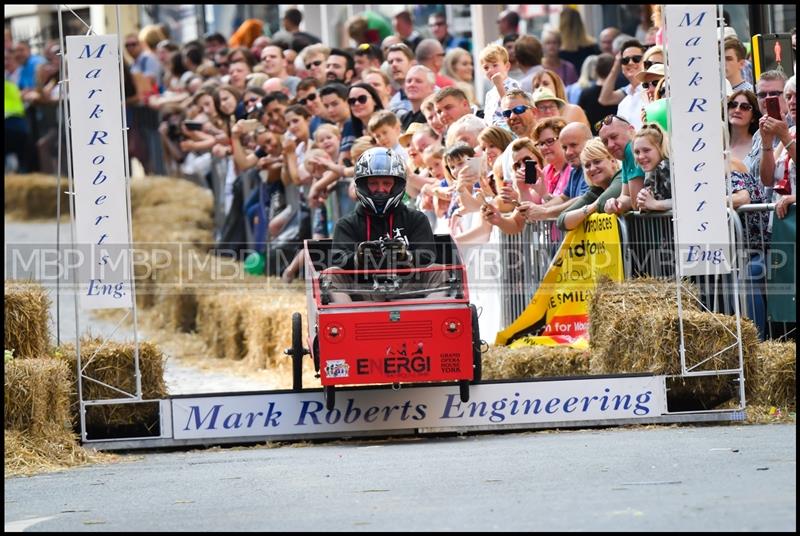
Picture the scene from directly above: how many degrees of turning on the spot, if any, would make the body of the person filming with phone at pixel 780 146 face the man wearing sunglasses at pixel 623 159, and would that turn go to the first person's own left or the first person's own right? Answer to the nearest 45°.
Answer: approximately 45° to the first person's own right

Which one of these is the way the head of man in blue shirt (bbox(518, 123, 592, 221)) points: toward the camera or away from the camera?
toward the camera

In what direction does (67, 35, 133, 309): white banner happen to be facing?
toward the camera

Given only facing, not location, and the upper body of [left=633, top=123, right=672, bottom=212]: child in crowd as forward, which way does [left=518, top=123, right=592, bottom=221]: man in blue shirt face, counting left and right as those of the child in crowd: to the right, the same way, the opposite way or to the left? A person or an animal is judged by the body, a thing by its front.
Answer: the same way

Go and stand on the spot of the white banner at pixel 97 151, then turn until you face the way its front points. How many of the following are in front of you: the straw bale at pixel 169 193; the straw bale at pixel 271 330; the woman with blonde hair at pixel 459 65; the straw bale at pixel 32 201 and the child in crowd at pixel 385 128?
0

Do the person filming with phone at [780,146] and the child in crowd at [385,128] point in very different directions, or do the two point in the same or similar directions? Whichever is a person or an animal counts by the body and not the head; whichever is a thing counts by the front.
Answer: same or similar directions

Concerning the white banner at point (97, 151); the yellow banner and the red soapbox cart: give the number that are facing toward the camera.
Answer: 3

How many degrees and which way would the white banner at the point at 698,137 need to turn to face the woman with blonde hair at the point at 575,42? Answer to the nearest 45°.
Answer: approximately 180°

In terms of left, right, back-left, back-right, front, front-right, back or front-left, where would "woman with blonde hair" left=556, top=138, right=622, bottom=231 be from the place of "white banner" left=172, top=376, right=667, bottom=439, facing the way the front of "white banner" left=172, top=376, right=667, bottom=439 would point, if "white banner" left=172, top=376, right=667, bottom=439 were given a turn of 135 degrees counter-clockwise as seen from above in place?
front

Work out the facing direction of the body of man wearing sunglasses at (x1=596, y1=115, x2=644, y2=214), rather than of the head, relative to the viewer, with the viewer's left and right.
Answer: facing the viewer and to the left of the viewer

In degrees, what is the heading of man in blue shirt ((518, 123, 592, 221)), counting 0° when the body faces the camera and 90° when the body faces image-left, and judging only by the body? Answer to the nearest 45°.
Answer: approximately 45°

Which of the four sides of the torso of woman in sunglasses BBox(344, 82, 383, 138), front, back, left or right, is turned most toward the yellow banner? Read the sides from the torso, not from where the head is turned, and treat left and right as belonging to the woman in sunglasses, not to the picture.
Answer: left

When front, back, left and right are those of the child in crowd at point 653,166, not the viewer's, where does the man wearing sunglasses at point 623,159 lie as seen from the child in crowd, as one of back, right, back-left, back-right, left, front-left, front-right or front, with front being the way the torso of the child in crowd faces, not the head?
right

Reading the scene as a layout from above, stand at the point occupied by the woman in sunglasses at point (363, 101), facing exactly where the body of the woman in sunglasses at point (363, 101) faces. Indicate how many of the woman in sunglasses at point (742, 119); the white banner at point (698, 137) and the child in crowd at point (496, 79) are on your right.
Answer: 0

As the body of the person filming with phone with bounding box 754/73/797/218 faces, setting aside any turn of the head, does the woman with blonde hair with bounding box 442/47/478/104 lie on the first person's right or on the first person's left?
on the first person's right

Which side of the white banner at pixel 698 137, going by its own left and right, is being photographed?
front

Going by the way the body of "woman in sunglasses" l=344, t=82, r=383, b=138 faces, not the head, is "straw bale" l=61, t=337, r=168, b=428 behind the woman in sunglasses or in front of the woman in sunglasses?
in front
